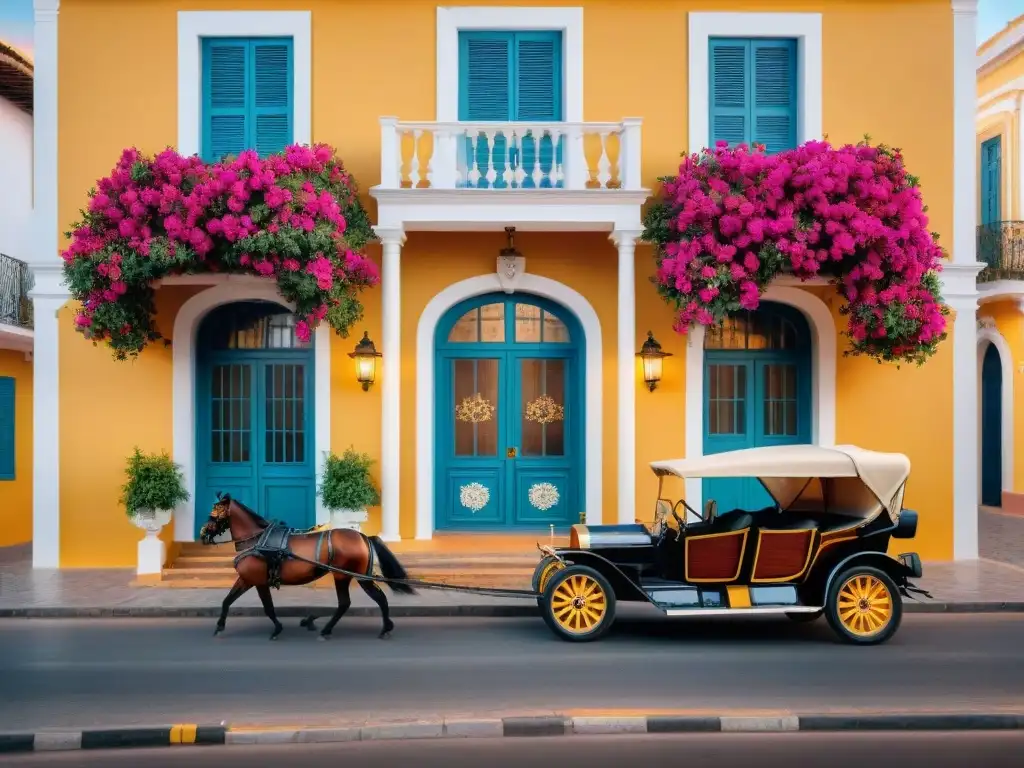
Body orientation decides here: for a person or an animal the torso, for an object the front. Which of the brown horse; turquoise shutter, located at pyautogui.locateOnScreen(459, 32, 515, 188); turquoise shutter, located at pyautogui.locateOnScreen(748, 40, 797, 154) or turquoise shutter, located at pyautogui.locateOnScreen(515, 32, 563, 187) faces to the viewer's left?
the brown horse

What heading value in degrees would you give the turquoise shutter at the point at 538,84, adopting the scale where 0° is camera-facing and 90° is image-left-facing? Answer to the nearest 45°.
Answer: approximately 0°

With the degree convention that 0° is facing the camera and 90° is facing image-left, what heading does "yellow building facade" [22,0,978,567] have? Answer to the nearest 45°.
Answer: approximately 0°

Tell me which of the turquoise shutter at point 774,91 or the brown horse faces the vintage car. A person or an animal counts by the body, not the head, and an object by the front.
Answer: the turquoise shutter

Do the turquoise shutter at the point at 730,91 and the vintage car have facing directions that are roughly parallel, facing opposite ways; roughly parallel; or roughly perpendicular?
roughly perpendicular

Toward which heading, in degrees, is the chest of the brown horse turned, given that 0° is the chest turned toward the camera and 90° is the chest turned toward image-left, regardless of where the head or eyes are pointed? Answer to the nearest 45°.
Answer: approximately 90°

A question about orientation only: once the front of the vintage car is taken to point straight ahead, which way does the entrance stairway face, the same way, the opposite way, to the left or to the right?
to the left

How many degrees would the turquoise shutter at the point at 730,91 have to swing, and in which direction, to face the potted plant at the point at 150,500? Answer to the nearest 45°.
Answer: approximately 90° to its right

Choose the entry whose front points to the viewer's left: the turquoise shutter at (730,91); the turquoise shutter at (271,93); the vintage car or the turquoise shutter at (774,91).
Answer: the vintage car
